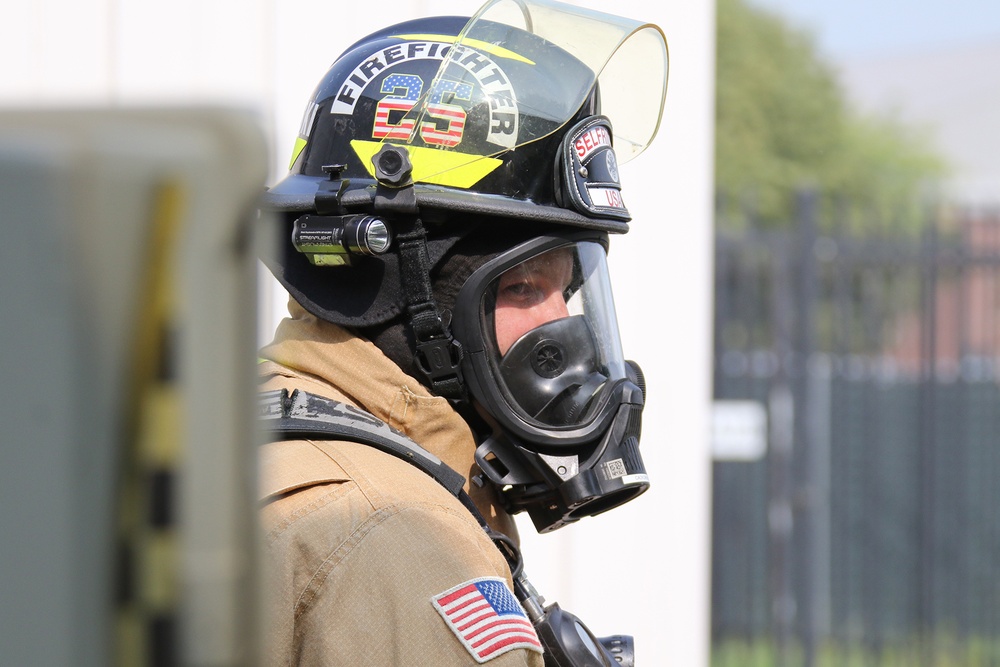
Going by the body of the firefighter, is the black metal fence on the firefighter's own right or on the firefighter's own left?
on the firefighter's own left

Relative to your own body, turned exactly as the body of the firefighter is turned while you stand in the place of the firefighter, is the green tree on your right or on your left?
on your left

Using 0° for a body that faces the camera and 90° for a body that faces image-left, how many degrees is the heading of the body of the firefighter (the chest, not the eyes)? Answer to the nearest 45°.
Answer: approximately 270°
